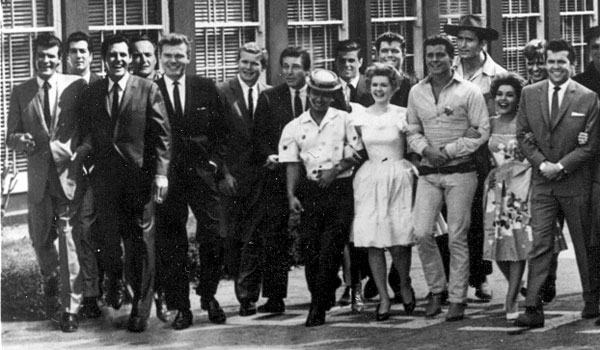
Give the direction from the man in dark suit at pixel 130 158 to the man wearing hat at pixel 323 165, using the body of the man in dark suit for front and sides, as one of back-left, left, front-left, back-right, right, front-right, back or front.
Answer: left

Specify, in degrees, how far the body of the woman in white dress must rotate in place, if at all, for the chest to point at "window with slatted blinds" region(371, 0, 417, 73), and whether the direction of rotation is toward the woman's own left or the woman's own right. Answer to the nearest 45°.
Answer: approximately 180°

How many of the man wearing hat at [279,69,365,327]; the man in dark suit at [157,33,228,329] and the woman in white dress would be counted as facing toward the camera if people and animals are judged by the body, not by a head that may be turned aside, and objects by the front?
3

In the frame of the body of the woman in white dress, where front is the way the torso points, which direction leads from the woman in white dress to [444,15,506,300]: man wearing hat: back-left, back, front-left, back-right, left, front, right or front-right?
back-left

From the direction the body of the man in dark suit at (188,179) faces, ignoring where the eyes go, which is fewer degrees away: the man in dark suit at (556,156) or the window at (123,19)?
the man in dark suit

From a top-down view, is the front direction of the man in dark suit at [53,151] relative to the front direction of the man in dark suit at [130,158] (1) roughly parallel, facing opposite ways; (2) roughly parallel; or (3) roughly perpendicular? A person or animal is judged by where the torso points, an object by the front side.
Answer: roughly parallel

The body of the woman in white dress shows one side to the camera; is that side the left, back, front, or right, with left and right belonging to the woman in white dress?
front

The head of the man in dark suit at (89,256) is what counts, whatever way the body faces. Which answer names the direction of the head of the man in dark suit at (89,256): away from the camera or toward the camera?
toward the camera

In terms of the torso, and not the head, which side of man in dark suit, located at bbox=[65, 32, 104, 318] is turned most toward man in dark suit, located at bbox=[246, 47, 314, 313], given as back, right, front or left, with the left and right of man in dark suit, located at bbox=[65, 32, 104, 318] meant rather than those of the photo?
left

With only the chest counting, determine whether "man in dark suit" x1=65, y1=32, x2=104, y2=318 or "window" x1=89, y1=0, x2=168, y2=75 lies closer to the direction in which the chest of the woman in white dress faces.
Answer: the man in dark suit

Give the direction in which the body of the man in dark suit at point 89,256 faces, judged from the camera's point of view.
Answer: toward the camera

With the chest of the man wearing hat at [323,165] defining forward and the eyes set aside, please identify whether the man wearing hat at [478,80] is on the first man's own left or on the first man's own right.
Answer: on the first man's own left
